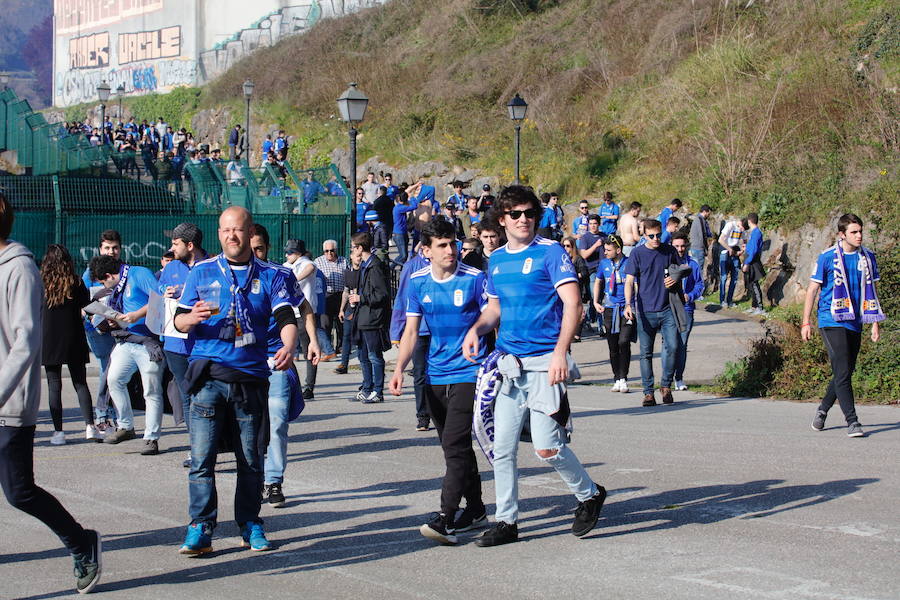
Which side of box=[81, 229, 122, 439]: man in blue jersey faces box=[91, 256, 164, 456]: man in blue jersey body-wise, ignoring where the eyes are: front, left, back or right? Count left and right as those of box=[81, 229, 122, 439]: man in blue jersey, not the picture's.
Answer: front

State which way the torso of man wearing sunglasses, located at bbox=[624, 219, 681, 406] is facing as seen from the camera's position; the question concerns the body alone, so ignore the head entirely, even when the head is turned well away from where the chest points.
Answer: toward the camera

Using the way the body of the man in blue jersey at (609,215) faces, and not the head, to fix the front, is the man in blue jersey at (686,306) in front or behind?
in front

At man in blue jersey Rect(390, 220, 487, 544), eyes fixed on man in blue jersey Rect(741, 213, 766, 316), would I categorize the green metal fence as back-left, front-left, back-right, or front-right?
front-left

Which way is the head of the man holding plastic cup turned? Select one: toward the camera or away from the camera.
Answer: toward the camera

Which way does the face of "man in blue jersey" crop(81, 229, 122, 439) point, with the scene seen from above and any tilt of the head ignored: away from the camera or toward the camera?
toward the camera

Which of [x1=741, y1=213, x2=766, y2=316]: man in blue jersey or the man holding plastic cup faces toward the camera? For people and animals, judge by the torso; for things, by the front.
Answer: the man holding plastic cup

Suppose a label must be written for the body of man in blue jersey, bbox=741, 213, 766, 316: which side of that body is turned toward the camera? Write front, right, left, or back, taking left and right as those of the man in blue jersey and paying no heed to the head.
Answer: left

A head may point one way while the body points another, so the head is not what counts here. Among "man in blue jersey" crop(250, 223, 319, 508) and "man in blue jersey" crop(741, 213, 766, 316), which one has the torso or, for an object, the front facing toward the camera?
"man in blue jersey" crop(250, 223, 319, 508)

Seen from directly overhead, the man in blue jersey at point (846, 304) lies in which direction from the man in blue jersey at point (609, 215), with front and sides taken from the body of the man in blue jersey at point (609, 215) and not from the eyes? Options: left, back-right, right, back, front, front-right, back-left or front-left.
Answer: front

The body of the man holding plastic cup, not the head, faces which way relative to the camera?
toward the camera

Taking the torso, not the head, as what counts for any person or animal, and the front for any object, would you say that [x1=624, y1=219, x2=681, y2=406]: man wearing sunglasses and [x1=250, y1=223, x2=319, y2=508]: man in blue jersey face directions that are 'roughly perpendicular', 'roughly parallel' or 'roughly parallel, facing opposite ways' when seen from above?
roughly parallel
